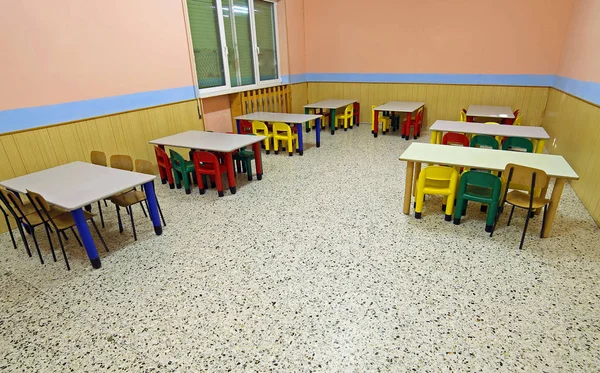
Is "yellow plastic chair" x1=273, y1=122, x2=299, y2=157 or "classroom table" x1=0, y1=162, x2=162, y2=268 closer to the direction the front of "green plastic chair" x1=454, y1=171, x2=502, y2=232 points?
the yellow plastic chair

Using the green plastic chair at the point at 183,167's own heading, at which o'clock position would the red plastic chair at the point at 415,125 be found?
The red plastic chair is roughly at 1 o'clock from the green plastic chair.

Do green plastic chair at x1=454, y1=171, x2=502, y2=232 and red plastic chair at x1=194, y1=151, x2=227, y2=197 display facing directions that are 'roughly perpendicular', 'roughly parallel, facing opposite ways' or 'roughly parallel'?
roughly parallel

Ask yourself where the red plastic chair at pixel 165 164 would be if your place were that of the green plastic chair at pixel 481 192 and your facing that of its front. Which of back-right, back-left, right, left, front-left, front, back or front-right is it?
left

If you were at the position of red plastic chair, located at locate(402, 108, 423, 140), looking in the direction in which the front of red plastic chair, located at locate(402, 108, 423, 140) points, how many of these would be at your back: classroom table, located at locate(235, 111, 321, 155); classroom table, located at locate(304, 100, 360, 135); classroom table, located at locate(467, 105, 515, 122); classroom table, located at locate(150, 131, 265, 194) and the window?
1

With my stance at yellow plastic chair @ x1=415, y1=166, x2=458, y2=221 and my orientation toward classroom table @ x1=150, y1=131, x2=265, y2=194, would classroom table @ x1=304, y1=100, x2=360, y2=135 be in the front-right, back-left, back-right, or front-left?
front-right

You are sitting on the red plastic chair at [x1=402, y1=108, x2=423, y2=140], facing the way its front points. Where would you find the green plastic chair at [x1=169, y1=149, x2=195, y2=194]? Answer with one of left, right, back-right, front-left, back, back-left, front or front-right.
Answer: front-left

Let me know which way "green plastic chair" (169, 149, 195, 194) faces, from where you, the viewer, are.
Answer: facing away from the viewer and to the right of the viewer

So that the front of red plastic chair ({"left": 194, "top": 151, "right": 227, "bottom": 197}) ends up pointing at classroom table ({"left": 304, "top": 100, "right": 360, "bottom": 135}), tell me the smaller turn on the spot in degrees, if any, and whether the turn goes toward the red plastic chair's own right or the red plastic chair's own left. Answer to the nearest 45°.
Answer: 0° — it already faces it

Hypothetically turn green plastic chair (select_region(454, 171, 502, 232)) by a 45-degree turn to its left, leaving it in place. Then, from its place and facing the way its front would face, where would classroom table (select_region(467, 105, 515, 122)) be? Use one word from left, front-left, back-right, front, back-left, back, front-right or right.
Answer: front-right

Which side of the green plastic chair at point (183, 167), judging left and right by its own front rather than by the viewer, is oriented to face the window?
front

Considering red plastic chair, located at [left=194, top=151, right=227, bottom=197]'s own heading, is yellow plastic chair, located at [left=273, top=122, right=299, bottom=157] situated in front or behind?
in front

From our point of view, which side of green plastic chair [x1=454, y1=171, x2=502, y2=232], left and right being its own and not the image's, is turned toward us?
back

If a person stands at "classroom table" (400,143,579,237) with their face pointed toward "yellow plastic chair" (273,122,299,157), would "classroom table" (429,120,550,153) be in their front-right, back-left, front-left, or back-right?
front-right

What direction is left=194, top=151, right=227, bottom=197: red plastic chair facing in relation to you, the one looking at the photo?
facing away from the viewer and to the right of the viewer

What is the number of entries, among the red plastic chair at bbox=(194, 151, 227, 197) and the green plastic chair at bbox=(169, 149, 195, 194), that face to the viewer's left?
0
